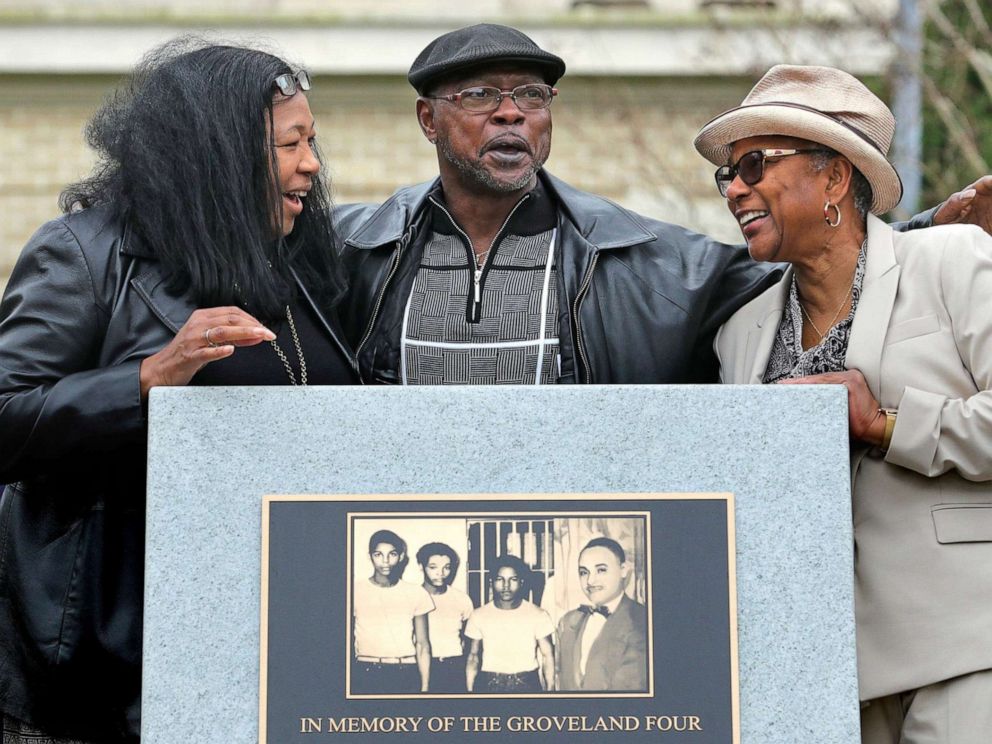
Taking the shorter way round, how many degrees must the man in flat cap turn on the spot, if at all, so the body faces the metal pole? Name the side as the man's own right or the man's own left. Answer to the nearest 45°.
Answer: approximately 180°

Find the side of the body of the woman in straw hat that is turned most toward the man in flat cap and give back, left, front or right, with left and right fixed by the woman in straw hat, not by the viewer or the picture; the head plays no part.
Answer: right

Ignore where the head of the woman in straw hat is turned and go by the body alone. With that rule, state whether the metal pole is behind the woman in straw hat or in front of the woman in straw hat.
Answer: behind

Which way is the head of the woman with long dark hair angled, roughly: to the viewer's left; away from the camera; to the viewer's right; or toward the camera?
to the viewer's right

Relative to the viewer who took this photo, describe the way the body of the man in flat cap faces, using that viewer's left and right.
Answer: facing the viewer

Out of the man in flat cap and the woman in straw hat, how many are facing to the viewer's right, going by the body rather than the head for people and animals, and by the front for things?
0

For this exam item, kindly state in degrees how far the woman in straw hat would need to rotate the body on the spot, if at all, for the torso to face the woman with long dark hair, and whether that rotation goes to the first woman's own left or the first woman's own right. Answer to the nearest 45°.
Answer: approximately 45° to the first woman's own right

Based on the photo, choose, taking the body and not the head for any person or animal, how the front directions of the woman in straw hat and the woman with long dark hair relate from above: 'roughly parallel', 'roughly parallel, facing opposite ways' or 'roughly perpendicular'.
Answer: roughly perpendicular

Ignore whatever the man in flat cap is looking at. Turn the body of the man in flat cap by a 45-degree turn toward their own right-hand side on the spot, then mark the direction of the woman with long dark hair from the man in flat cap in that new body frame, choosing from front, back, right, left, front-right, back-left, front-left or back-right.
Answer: front

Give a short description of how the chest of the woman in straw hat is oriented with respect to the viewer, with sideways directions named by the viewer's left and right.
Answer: facing the viewer and to the left of the viewer
